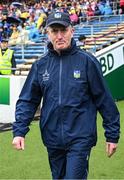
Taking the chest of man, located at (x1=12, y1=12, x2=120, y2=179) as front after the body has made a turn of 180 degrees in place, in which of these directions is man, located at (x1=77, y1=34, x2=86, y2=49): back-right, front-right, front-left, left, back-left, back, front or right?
front

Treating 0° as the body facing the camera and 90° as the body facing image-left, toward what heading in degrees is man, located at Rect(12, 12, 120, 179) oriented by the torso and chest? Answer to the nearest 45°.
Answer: approximately 0°
